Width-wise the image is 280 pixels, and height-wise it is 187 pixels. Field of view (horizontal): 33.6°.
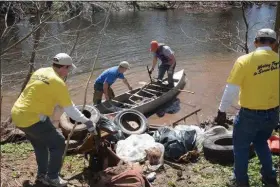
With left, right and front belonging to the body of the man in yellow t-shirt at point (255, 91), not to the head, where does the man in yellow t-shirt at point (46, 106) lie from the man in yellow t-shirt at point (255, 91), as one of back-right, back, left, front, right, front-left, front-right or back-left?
left

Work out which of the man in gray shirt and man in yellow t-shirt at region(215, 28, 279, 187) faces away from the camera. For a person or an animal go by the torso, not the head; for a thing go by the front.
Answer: the man in yellow t-shirt

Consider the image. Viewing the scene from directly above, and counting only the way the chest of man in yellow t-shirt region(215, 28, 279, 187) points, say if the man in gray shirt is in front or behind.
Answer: in front

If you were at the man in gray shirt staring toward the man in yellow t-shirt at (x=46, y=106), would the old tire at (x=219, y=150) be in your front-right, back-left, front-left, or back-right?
front-left

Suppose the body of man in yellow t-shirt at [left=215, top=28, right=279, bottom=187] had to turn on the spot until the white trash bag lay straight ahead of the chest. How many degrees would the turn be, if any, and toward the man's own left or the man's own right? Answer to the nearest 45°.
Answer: approximately 45° to the man's own left

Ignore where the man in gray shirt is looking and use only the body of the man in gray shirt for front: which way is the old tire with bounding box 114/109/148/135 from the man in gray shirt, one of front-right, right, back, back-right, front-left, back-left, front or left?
front-left

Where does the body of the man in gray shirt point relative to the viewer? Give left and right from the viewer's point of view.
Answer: facing the viewer and to the left of the viewer

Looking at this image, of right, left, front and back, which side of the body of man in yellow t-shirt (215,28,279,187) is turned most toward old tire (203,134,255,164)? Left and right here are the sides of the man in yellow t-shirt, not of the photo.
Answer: front

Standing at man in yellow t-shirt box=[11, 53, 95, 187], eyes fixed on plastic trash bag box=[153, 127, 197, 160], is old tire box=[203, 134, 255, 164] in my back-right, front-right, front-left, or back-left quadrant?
front-right

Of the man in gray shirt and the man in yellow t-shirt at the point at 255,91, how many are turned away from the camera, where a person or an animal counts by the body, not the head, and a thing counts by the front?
1

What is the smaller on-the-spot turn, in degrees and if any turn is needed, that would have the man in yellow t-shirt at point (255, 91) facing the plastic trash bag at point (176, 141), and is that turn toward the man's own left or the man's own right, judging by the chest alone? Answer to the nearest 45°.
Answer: approximately 45° to the man's own left

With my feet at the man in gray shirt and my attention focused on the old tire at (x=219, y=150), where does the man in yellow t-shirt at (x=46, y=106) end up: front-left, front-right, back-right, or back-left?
front-right

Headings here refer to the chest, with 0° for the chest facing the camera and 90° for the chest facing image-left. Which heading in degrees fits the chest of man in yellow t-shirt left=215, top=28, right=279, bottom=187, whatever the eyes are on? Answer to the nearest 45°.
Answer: approximately 180°
